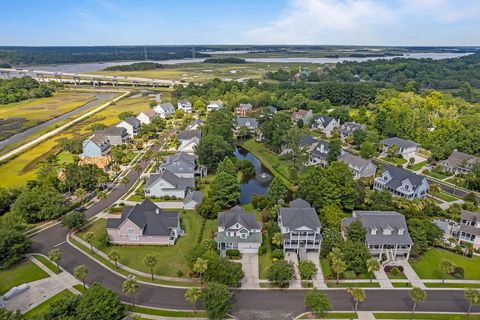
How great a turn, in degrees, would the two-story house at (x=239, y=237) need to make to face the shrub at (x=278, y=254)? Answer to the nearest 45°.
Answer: approximately 45° to its left

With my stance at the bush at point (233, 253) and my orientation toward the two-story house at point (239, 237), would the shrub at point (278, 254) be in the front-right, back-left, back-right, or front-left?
front-right

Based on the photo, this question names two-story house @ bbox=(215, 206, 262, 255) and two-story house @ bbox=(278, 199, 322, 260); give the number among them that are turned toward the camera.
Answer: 2

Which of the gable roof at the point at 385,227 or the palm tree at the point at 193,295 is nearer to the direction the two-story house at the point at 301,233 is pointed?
the palm tree

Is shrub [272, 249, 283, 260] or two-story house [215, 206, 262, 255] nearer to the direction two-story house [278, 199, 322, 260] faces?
the shrub

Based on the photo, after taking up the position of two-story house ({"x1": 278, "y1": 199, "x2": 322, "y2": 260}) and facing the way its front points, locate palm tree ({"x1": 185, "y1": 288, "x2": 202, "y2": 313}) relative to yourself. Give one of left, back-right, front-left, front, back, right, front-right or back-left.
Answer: front-right

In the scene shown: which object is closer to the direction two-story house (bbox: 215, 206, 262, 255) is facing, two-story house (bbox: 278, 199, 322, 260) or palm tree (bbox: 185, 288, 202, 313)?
the palm tree

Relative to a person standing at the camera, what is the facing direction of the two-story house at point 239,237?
facing the viewer

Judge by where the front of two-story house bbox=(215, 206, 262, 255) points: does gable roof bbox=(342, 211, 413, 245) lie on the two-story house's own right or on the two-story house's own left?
on the two-story house's own left

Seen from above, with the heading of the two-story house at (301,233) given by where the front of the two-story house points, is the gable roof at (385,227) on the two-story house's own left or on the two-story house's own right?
on the two-story house's own left

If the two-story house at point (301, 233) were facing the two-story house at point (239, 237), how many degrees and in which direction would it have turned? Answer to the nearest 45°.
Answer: approximately 90° to its right

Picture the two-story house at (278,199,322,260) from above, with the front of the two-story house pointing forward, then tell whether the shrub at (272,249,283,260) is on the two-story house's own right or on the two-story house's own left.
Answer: on the two-story house's own right

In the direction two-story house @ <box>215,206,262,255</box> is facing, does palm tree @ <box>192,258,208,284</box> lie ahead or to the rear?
ahead

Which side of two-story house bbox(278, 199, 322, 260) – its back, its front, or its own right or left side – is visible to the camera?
front

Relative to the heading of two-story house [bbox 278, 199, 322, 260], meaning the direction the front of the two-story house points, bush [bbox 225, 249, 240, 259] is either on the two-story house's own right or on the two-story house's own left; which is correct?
on the two-story house's own right

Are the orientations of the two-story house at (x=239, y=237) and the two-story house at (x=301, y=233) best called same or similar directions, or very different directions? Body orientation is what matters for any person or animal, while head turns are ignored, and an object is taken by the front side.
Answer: same or similar directions
